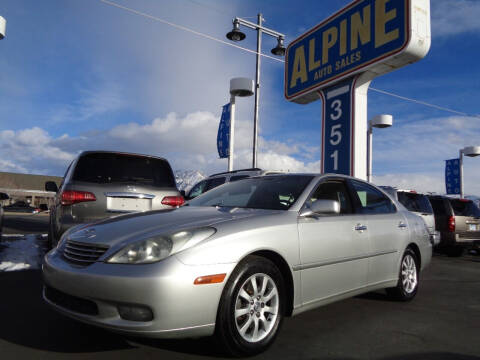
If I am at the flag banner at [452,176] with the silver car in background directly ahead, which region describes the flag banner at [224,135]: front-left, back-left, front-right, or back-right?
front-right

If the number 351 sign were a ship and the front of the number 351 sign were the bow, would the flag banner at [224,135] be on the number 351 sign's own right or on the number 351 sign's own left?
on the number 351 sign's own right

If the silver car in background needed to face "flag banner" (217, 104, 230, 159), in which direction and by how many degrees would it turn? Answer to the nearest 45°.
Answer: approximately 45° to its right

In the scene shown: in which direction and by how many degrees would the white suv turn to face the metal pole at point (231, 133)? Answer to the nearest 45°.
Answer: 0° — it already faces it

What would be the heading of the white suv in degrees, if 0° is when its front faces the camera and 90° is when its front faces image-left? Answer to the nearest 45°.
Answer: approximately 135°

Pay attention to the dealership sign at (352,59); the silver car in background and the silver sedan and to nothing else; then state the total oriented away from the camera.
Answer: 1

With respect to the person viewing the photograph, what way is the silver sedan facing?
facing the viewer and to the left of the viewer

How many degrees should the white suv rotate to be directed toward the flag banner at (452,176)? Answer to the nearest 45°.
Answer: approximately 45° to its right

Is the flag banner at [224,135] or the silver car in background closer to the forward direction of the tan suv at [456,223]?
the flag banner

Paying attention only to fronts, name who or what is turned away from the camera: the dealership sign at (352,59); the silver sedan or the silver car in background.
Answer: the silver car in background

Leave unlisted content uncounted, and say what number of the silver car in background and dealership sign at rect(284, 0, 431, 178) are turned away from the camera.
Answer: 1

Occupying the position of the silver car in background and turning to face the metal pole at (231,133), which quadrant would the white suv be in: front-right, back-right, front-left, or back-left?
front-right

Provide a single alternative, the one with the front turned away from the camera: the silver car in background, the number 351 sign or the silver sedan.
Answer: the silver car in background

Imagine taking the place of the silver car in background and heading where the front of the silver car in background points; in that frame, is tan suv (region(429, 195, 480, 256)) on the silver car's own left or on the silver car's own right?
on the silver car's own right

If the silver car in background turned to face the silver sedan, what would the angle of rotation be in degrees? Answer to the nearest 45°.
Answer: approximately 180°

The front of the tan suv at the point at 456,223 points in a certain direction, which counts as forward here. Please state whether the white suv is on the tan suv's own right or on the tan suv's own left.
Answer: on the tan suv's own left

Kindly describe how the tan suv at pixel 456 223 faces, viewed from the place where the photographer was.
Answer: facing away from the viewer and to the left of the viewer

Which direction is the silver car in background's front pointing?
away from the camera

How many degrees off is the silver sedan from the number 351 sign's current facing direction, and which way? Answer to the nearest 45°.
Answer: approximately 45° to its left

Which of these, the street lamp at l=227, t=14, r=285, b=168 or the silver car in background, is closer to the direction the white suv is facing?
the street lamp
